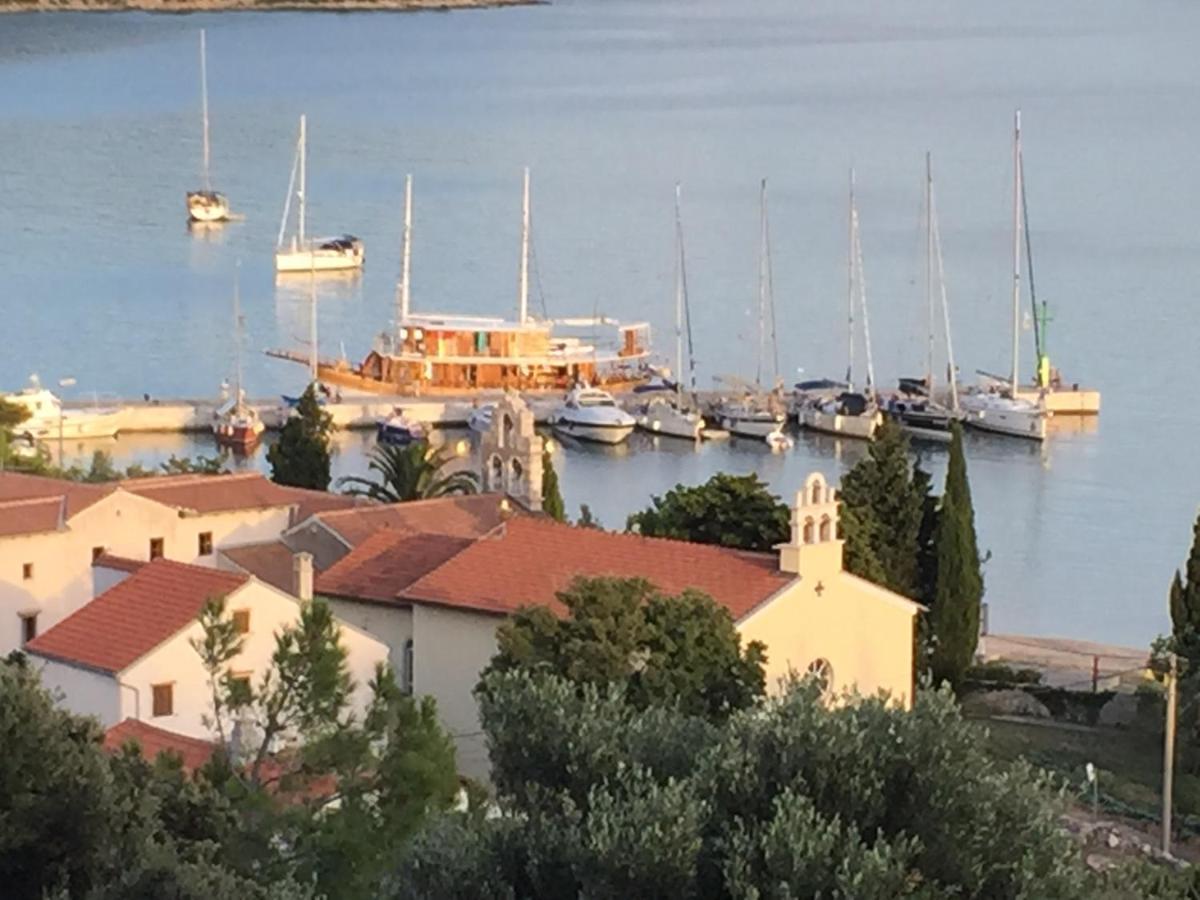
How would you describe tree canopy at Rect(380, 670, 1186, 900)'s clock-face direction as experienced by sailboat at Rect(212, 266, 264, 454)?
The tree canopy is roughly at 12 o'clock from the sailboat.

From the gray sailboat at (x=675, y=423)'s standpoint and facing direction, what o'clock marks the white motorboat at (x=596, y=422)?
the white motorboat at (x=596, y=422) is roughly at 4 o'clock from the gray sailboat at (x=675, y=423).

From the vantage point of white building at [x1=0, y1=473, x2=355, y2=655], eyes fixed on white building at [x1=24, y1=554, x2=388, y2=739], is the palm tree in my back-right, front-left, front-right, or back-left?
back-left

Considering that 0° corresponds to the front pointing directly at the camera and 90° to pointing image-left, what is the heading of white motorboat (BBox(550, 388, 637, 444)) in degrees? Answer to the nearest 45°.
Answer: approximately 315°

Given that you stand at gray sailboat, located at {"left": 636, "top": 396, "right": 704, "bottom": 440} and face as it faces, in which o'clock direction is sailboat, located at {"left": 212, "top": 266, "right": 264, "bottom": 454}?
The sailboat is roughly at 4 o'clock from the gray sailboat.

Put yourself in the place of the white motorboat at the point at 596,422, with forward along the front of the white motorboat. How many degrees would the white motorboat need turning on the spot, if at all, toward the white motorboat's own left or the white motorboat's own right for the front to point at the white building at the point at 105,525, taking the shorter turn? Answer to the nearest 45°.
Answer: approximately 45° to the white motorboat's own right
